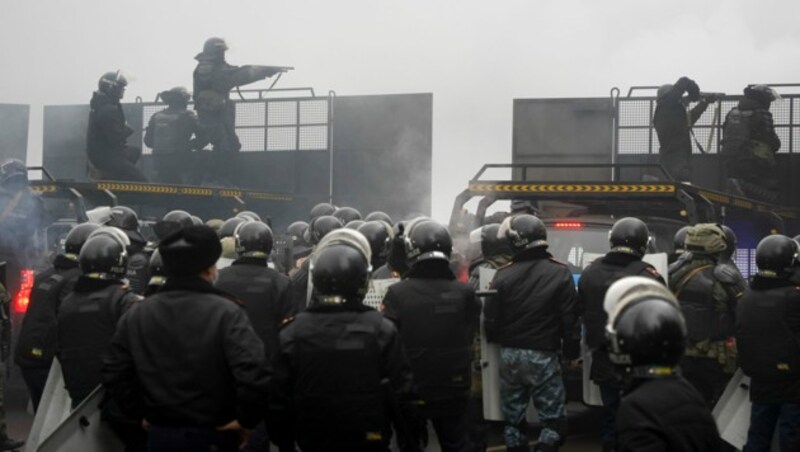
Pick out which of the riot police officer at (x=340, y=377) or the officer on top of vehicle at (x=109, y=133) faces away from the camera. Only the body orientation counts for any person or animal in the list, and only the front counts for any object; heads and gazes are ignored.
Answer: the riot police officer

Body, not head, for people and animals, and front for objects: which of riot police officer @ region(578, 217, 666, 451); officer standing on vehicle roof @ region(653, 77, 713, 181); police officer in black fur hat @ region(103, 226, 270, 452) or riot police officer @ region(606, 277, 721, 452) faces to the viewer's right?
the officer standing on vehicle roof

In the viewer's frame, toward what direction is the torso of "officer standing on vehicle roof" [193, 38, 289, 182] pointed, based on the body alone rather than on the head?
to the viewer's right

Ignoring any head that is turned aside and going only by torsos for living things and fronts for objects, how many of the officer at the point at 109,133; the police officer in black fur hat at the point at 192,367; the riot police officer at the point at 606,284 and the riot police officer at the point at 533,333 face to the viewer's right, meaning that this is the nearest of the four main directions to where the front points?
1

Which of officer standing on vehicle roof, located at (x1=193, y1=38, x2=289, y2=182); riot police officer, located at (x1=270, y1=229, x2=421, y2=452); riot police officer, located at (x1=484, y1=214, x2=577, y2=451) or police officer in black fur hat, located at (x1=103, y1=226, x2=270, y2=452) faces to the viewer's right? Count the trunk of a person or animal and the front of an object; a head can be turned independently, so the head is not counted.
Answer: the officer standing on vehicle roof

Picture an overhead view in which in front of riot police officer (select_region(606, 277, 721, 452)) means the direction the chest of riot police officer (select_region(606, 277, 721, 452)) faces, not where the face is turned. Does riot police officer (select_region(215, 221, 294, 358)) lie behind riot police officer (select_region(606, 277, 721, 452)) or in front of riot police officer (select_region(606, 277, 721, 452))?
in front

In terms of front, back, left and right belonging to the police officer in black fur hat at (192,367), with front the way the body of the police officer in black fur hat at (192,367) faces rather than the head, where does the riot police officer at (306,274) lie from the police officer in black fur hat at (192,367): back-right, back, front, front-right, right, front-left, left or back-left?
front

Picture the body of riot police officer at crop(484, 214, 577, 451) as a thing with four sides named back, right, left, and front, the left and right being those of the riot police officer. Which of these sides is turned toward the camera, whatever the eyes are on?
back

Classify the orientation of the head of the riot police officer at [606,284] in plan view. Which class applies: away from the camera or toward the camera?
away from the camera

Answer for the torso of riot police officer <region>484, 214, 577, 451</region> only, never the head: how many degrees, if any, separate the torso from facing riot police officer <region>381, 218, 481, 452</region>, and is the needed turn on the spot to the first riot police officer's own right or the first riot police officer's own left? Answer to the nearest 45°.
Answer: approximately 135° to the first riot police officer's own left

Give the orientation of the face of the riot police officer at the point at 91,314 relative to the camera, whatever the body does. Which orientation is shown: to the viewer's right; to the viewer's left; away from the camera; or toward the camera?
away from the camera

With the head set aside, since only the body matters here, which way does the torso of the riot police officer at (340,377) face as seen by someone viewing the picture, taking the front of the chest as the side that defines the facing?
away from the camera

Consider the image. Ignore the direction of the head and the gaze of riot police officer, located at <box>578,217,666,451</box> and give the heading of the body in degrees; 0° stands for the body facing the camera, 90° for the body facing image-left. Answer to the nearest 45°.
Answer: approximately 180°
